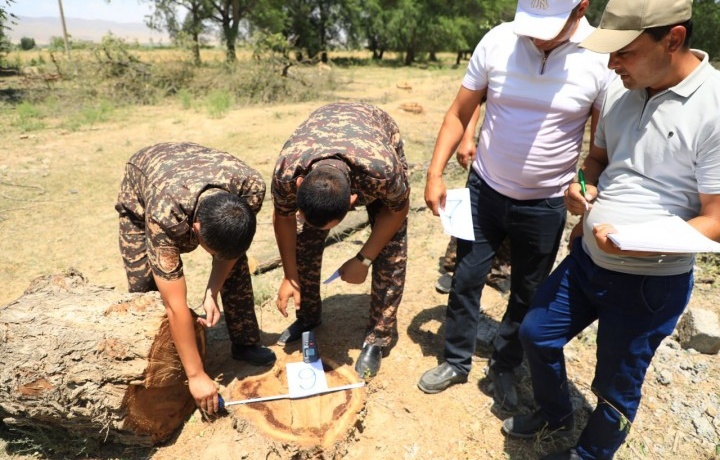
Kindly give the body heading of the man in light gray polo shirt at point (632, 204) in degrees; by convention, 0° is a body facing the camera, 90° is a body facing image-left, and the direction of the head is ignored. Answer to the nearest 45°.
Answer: approximately 45°

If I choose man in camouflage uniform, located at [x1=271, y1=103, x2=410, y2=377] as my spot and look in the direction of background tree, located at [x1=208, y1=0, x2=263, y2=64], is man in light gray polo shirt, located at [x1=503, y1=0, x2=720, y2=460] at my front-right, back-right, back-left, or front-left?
back-right

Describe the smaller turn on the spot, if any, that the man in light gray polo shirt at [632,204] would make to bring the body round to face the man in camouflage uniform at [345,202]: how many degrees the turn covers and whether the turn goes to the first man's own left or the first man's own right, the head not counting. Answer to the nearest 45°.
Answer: approximately 45° to the first man's own right

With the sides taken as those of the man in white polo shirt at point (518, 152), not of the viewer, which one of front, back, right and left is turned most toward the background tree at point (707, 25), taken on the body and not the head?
back

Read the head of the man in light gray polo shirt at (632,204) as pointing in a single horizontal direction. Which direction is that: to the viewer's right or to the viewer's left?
to the viewer's left
